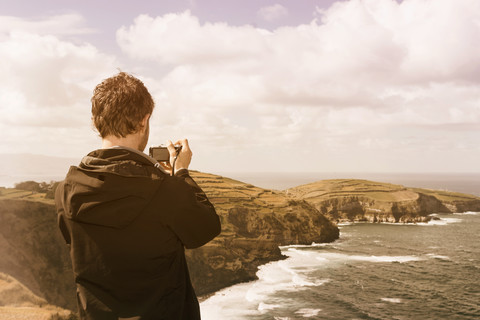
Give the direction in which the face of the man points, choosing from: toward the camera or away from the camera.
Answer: away from the camera

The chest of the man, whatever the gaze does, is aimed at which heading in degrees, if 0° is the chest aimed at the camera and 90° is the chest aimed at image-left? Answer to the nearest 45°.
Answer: approximately 225°
